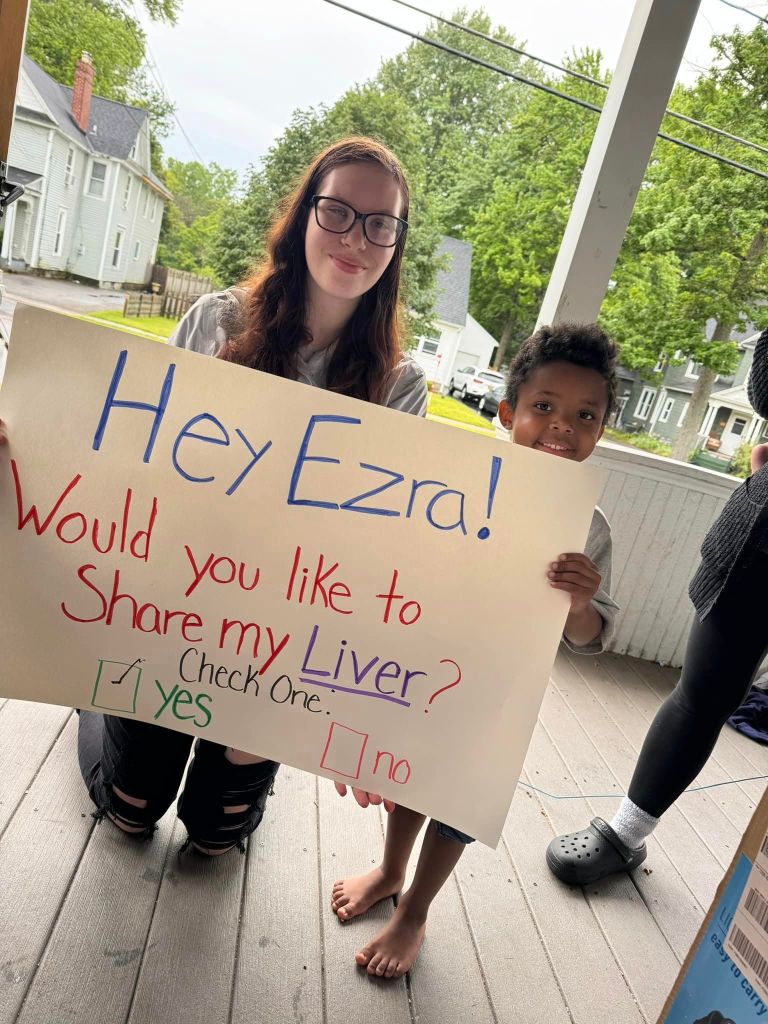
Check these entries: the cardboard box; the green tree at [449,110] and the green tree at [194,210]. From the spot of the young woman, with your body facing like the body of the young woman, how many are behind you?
2

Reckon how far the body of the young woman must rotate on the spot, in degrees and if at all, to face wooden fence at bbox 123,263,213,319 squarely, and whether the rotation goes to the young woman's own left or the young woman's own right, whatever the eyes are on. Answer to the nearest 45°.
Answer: approximately 180°

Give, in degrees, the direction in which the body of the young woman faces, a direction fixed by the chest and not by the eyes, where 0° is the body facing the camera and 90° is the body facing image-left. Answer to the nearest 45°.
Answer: approximately 0°

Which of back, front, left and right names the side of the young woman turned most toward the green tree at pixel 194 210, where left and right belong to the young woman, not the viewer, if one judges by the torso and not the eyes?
back

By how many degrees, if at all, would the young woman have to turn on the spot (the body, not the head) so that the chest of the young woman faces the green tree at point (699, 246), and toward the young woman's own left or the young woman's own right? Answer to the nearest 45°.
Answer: approximately 135° to the young woman's own left

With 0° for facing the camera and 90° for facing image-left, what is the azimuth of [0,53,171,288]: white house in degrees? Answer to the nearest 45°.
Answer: approximately 45°

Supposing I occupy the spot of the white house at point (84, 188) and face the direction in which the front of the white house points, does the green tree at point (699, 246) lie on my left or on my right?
on my left

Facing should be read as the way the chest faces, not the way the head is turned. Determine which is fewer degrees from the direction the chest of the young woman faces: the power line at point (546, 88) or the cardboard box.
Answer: the cardboard box
